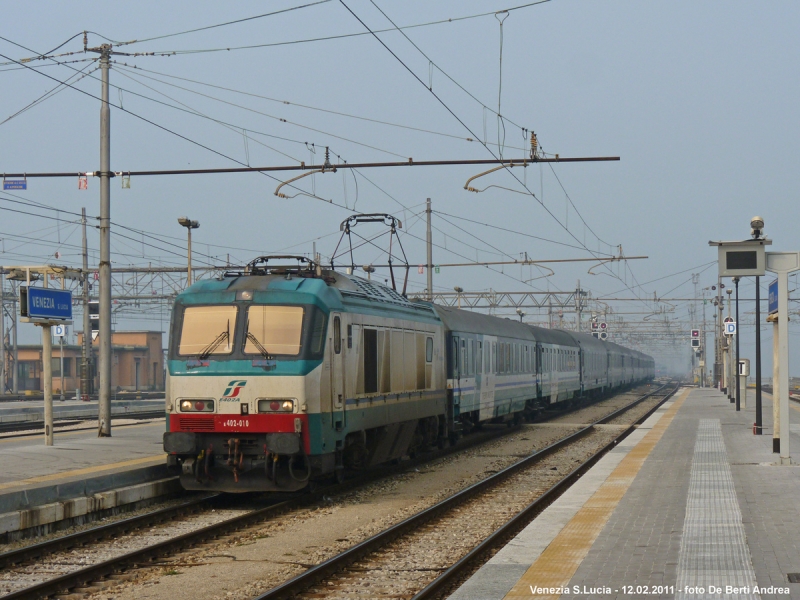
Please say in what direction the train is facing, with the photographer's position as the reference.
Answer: facing the viewer and to the left of the viewer

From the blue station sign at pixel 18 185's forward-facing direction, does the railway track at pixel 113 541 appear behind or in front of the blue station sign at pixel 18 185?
in front

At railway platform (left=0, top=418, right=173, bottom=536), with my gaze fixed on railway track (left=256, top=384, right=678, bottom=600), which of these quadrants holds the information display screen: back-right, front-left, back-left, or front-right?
front-left

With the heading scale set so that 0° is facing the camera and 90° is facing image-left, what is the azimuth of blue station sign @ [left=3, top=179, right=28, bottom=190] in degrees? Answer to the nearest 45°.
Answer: approximately 0°

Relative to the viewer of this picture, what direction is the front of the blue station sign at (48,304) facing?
facing the viewer and to the right of the viewer

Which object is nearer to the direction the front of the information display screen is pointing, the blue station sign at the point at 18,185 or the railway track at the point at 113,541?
the railway track

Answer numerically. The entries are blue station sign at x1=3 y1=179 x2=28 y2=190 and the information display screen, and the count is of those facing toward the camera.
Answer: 2

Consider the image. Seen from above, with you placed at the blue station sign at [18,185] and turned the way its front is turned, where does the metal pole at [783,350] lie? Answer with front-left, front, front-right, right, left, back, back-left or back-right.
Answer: front-left

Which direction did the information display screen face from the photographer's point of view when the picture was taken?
facing the viewer

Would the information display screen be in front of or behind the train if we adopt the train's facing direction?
in front
